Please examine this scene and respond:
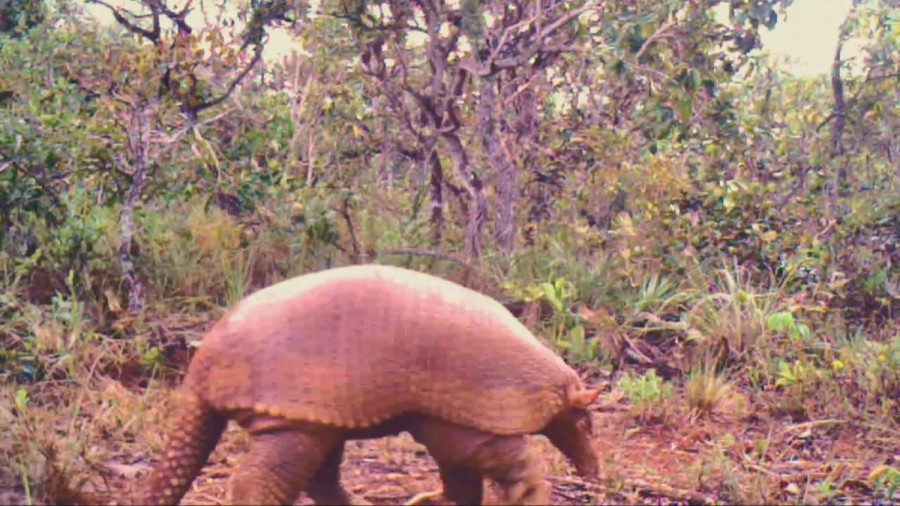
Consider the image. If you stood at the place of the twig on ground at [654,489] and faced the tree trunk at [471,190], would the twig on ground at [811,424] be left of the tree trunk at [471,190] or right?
right

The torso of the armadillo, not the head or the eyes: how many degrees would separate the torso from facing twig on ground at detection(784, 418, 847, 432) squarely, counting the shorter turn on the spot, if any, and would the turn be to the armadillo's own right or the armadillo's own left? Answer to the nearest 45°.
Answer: approximately 45° to the armadillo's own left

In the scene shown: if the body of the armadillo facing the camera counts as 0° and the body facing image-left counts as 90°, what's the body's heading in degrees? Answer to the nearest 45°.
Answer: approximately 270°

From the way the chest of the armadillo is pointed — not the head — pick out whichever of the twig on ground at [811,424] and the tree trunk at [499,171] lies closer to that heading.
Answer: the twig on ground

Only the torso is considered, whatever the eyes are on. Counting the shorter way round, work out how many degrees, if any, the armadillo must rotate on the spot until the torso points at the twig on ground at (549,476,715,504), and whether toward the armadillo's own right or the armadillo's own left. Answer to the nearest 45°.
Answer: approximately 45° to the armadillo's own left
